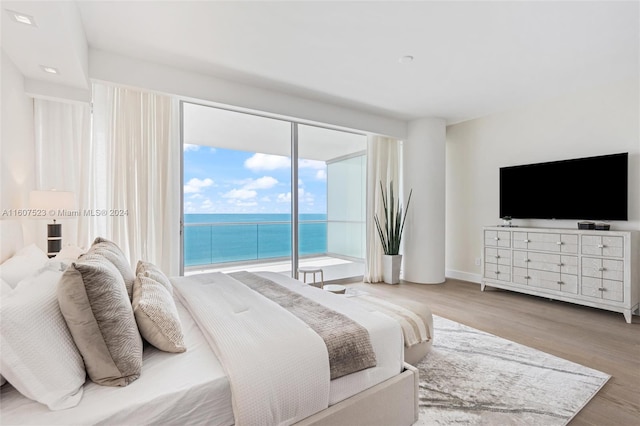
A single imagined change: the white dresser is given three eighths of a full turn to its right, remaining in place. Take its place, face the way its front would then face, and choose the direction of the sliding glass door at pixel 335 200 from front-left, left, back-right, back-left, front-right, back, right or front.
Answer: left

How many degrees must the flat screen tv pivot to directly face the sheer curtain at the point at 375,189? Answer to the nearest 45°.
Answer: approximately 45° to its right

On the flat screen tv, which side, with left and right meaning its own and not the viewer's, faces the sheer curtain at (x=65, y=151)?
front

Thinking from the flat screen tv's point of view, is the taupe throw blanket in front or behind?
in front

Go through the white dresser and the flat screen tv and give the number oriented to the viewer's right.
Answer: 0

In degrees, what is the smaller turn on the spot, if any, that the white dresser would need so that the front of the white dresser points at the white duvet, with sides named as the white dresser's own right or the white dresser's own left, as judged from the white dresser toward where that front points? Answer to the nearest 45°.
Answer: approximately 45° to the white dresser's own left

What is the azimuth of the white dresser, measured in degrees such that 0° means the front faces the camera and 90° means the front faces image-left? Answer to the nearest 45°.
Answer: approximately 45°

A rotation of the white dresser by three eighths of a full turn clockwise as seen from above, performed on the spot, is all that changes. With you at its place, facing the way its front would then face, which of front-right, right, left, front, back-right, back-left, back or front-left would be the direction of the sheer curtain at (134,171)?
back-left

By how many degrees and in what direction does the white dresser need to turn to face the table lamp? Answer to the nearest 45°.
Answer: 0° — it already faces it

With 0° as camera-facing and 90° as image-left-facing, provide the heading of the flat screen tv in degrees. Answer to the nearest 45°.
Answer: approximately 45°

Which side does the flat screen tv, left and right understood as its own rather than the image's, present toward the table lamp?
front
